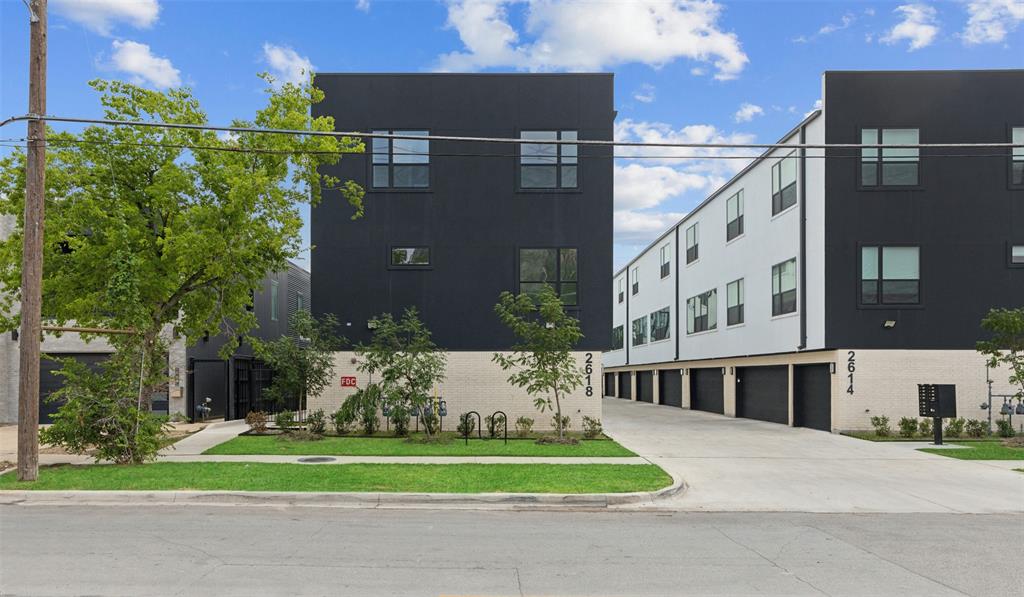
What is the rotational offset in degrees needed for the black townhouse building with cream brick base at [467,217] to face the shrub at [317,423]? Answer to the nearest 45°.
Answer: approximately 45° to its right

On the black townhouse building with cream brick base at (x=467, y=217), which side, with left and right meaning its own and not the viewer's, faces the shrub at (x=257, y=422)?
right

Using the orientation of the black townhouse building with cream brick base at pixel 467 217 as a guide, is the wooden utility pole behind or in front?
in front

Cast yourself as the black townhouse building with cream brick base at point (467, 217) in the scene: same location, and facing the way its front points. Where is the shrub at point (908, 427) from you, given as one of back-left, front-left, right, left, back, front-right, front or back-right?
left

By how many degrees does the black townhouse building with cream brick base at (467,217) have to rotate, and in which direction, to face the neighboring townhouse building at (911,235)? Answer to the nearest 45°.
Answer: approximately 90° to its left

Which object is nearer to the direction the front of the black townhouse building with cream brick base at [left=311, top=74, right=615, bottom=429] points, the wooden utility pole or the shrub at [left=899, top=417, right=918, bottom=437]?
the wooden utility pole

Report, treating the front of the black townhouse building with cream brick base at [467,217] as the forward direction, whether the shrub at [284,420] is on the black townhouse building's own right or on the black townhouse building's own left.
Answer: on the black townhouse building's own right

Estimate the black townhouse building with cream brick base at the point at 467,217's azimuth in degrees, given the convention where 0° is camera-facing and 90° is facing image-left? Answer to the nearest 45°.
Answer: approximately 0°

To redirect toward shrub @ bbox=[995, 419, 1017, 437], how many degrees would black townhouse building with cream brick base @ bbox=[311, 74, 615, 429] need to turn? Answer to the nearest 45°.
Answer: approximately 90° to its left
